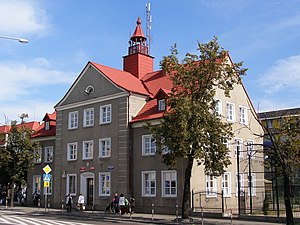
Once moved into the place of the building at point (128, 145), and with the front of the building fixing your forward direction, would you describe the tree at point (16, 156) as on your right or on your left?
on your right

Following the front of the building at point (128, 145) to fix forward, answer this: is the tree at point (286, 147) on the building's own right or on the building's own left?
on the building's own left

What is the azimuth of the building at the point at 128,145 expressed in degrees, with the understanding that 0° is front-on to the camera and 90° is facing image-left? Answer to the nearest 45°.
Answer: approximately 45°
